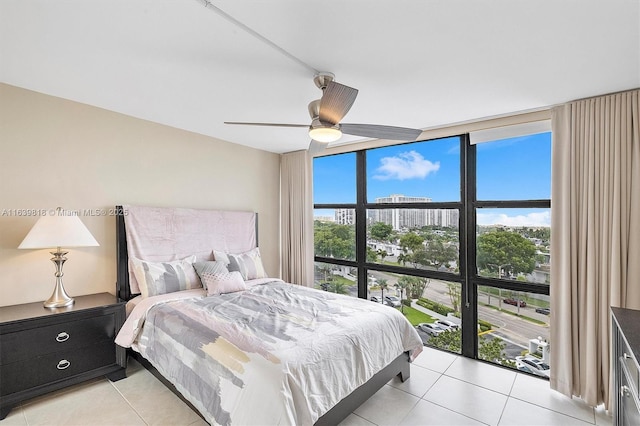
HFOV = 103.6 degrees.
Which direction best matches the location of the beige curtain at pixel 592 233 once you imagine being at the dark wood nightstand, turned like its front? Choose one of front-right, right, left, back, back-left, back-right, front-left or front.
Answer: front

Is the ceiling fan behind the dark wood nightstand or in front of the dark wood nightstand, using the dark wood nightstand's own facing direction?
in front

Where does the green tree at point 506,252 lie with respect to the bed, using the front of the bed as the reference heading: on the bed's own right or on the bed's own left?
on the bed's own left

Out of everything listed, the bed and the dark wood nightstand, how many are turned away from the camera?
0

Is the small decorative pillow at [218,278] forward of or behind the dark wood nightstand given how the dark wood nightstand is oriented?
forward

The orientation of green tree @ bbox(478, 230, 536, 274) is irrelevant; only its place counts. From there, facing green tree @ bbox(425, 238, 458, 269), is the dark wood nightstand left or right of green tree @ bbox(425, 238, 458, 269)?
left

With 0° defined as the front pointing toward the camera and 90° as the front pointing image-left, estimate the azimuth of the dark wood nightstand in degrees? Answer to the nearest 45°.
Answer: approximately 315°

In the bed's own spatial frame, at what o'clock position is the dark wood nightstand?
The dark wood nightstand is roughly at 5 o'clock from the bed.

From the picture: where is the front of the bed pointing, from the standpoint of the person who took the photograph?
facing the viewer and to the right of the viewer

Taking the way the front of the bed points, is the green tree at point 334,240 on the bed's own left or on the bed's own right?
on the bed's own left
